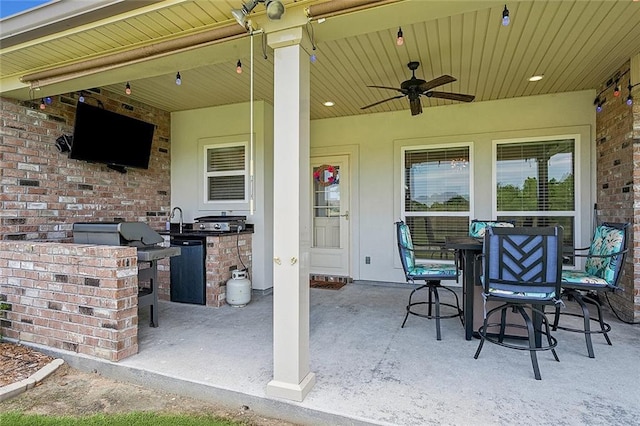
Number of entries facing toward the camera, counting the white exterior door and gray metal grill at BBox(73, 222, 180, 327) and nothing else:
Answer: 1

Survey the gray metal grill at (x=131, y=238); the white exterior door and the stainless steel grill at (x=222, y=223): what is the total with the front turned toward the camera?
2

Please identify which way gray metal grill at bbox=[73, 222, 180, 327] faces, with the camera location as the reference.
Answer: facing away from the viewer and to the right of the viewer

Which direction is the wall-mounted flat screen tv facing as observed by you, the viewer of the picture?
facing the viewer and to the right of the viewer

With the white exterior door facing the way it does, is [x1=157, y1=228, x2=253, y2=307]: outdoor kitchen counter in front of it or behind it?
in front

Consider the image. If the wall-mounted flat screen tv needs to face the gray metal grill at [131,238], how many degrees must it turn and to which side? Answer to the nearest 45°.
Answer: approximately 45° to its right

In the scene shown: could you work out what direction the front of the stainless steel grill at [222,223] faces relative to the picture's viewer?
facing the viewer

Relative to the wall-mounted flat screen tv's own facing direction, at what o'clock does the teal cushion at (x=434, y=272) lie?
The teal cushion is roughly at 12 o'clock from the wall-mounted flat screen tv.

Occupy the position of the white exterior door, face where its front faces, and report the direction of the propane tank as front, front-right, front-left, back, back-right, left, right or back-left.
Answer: front-right

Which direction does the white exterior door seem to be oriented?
toward the camera

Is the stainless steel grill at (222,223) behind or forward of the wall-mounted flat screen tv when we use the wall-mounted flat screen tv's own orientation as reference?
forward

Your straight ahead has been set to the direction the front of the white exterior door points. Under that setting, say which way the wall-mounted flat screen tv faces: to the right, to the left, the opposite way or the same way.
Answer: to the left

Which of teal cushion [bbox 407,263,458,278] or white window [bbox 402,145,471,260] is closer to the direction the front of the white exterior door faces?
the teal cushion

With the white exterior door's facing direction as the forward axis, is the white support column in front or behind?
in front

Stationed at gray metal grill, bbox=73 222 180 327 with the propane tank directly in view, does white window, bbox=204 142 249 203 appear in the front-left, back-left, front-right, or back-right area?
front-left

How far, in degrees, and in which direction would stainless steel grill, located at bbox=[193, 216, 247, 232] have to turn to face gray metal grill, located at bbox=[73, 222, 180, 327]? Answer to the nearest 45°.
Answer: approximately 45° to its right

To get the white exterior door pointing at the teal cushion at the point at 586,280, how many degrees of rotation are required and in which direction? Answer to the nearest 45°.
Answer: approximately 45° to its left

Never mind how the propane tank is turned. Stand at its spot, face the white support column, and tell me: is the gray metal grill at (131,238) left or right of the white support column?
right
